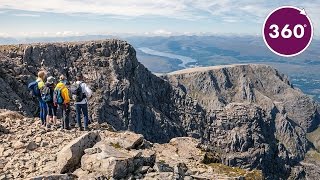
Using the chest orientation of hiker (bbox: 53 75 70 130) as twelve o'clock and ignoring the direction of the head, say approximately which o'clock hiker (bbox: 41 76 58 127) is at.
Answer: hiker (bbox: 41 76 58 127) is roughly at 9 o'clock from hiker (bbox: 53 75 70 130).

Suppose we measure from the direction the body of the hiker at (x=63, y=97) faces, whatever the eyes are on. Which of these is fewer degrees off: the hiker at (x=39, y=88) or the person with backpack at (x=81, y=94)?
the person with backpack

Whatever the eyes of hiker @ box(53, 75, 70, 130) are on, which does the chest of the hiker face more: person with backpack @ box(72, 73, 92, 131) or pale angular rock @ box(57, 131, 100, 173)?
the person with backpack

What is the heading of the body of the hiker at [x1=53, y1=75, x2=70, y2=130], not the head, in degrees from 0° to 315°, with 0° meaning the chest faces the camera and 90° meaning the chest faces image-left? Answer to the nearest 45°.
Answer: approximately 225°

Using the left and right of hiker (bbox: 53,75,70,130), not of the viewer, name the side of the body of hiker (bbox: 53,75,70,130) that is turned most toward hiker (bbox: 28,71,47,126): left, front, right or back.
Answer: left

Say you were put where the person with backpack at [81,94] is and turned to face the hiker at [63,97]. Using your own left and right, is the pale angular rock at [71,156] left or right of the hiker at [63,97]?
left

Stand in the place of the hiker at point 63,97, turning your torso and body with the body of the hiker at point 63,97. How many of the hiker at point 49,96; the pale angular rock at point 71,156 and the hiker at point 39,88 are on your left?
2

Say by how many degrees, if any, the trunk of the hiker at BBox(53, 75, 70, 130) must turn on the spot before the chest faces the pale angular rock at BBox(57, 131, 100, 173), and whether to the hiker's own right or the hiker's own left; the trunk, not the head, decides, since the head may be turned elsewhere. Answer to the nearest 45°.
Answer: approximately 135° to the hiker's own right
